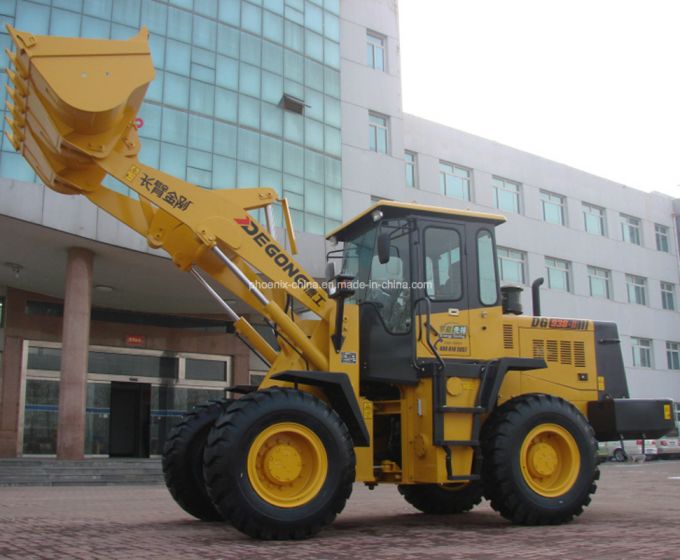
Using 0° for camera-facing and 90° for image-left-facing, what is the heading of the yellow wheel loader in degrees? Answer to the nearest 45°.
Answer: approximately 45°

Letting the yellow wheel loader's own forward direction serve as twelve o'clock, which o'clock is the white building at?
The white building is roughly at 4 o'clock from the yellow wheel loader.
